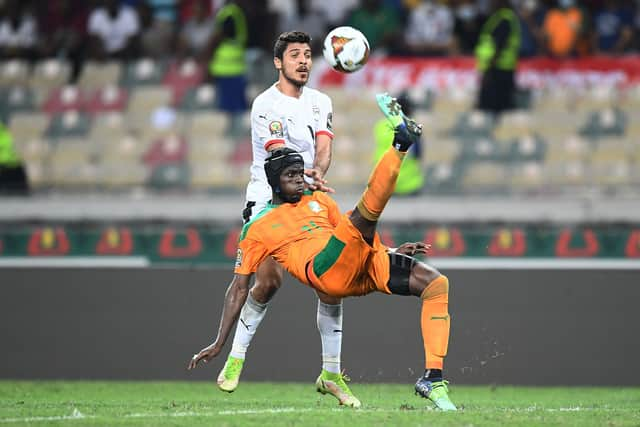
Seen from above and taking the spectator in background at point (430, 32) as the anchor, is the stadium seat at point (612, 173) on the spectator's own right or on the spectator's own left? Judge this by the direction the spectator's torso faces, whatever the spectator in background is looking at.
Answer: on the spectator's own left

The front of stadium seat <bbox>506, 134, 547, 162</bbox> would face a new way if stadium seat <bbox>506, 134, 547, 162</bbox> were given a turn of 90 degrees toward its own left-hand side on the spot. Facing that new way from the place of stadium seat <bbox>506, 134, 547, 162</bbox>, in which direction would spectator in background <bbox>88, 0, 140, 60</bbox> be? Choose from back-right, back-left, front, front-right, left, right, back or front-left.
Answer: back

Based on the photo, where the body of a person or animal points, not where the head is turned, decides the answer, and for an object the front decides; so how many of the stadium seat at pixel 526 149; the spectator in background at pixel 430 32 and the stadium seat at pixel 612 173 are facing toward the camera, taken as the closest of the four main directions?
3

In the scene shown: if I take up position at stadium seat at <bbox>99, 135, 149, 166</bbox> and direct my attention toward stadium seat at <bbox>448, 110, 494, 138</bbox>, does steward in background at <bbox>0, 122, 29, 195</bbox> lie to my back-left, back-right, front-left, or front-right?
back-right

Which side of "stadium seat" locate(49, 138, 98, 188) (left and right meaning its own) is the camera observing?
front

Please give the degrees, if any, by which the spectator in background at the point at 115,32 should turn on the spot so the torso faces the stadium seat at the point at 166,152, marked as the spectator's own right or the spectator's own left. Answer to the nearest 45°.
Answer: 0° — they already face it

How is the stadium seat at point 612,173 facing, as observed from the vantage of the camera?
facing the viewer

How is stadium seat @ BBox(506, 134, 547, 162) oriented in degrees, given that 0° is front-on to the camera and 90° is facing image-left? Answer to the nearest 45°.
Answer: approximately 0°

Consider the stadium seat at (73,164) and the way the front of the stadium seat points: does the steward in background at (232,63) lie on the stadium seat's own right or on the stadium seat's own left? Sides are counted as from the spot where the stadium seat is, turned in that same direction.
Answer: on the stadium seat's own left

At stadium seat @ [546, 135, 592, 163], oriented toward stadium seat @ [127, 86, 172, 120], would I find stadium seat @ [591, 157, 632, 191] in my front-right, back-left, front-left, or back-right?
back-left
